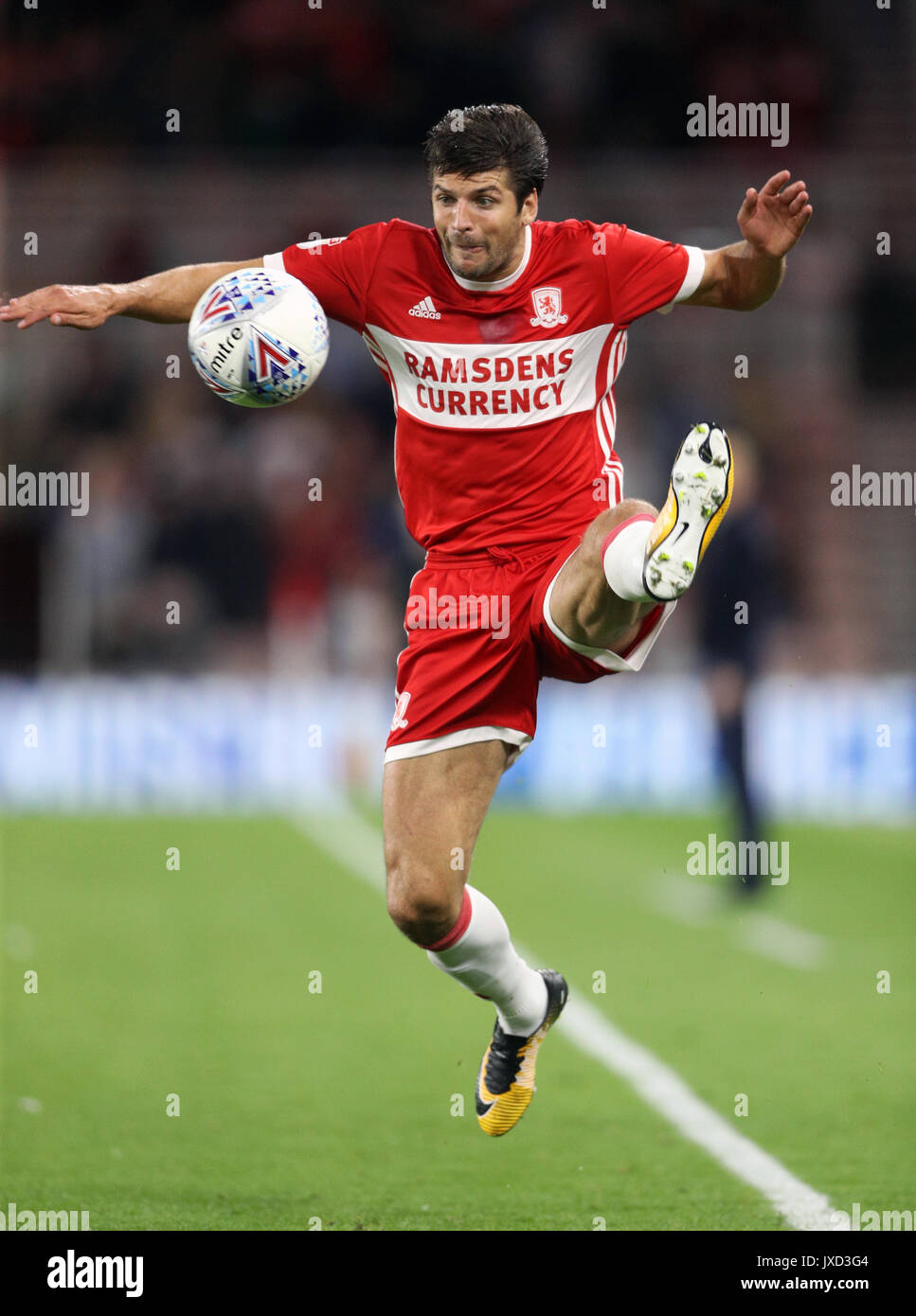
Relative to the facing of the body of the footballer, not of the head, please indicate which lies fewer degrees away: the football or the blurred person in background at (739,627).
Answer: the football

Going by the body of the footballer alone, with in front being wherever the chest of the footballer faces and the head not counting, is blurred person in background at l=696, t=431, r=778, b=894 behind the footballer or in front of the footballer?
behind

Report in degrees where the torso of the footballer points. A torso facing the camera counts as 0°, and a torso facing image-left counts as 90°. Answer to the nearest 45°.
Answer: approximately 0°

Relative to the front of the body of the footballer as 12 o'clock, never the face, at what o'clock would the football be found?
The football is roughly at 2 o'clock from the footballer.
